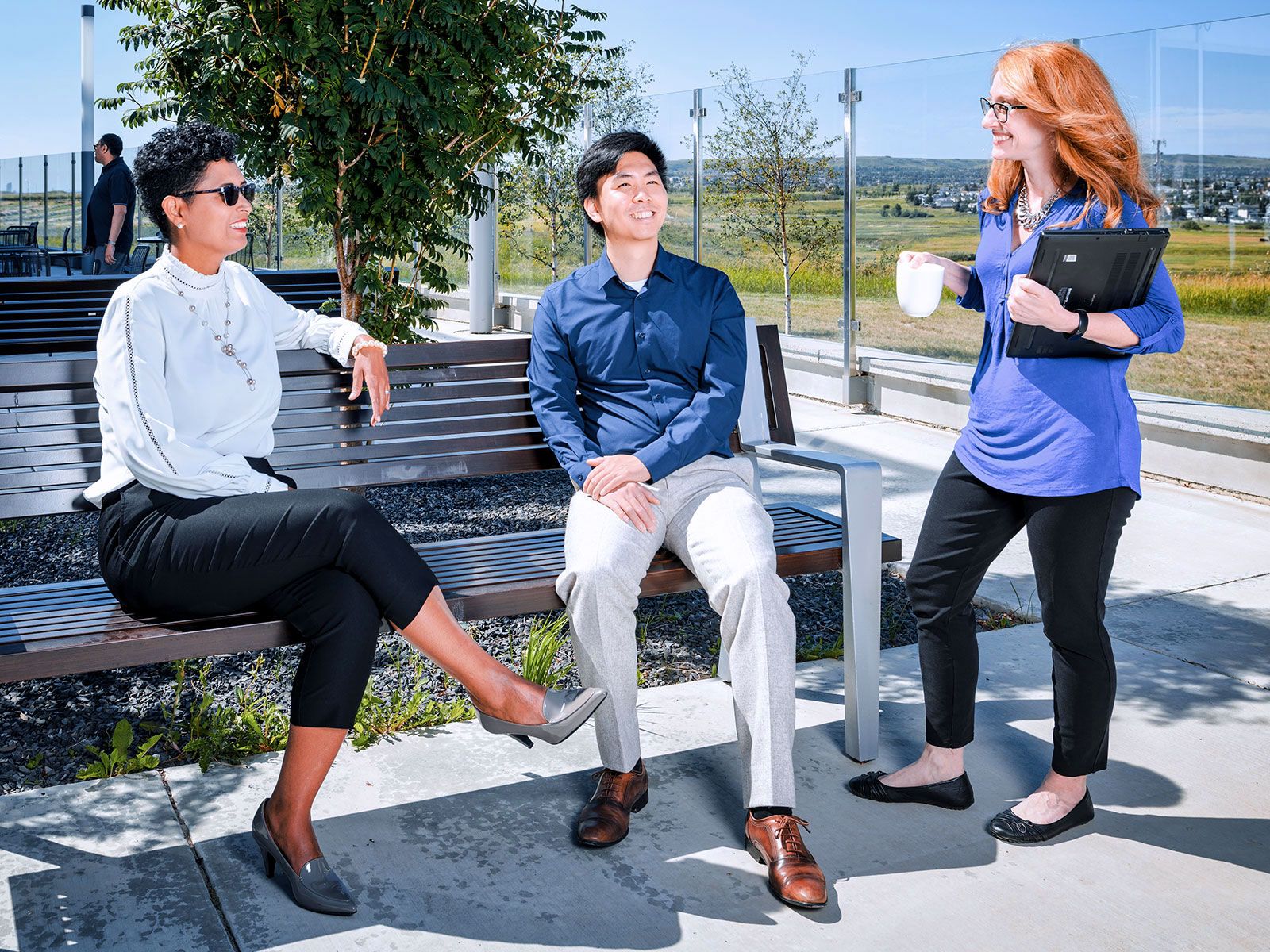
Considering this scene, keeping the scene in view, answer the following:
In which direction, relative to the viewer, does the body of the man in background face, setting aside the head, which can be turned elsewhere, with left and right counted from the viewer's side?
facing to the left of the viewer

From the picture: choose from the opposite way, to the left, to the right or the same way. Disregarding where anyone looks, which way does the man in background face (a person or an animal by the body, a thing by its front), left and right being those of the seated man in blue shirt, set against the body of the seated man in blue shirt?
to the right

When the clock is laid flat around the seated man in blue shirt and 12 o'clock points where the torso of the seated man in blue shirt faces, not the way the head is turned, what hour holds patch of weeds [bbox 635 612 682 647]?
The patch of weeds is roughly at 6 o'clock from the seated man in blue shirt.

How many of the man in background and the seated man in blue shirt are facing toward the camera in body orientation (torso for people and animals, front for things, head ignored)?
1

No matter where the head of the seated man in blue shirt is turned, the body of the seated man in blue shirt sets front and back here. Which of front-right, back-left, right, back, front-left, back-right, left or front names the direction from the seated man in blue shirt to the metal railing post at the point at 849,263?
back

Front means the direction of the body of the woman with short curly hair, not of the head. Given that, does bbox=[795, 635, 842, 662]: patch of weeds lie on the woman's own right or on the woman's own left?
on the woman's own left

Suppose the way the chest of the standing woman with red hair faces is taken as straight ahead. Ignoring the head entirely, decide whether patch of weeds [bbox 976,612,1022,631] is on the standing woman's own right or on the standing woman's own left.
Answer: on the standing woman's own right

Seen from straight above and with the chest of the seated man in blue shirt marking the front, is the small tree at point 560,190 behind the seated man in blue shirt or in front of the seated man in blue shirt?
behind

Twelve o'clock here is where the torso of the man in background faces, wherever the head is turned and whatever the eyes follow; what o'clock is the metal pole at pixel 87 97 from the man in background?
The metal pole is roughly at 3 o'clock from the man in background.
